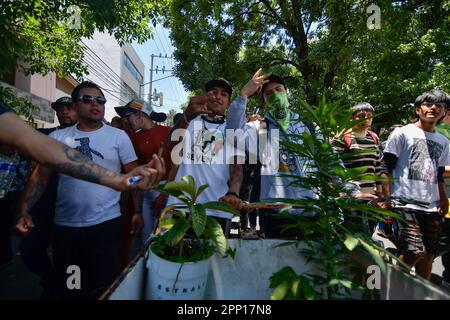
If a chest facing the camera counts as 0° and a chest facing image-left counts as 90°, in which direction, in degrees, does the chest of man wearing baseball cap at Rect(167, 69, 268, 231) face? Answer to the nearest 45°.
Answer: approximately 0°

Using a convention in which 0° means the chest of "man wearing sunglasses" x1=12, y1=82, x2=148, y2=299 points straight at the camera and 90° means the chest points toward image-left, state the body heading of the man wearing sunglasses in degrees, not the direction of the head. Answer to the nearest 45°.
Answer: approximately 0°

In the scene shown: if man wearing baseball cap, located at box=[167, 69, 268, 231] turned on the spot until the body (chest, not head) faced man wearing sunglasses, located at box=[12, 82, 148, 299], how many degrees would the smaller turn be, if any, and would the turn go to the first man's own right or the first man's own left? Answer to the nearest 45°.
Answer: approximately 90° to the first man's own right

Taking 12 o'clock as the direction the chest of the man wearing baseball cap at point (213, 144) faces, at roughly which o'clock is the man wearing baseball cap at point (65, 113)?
the man wearing baseball cap at point (65, 113) is roughly at 4 o'clock from the man wearing baseball cap at point (213, 144).

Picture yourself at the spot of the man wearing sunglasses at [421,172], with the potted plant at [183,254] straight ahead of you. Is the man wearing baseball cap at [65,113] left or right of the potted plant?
right

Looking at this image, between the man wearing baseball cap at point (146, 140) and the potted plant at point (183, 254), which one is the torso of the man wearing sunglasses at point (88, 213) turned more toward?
the potted plant

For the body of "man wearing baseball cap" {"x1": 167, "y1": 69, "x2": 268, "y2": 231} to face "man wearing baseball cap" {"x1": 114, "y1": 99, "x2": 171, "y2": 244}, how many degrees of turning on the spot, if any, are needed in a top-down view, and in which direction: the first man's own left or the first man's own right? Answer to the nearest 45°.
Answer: approximately 135° to the first man's own right

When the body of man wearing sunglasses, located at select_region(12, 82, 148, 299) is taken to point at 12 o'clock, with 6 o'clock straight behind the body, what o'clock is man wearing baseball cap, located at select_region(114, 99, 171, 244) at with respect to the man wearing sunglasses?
The man wearing baseball cap is roughly at 7 o'clock from the man wearing sunglasses.

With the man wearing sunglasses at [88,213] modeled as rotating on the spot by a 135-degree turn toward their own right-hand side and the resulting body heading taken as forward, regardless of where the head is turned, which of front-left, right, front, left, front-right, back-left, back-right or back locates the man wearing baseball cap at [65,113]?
front-right
